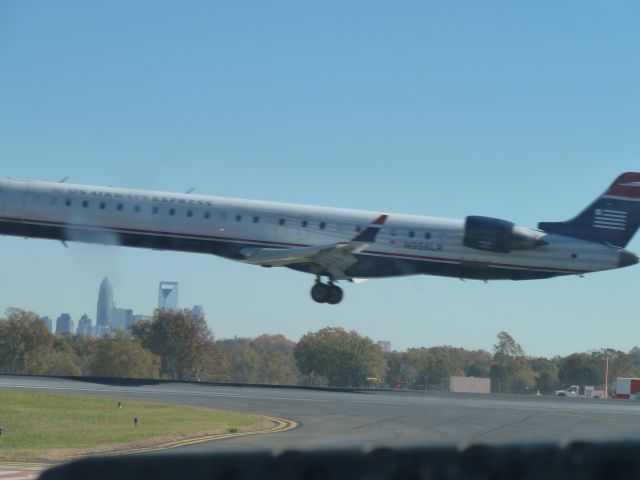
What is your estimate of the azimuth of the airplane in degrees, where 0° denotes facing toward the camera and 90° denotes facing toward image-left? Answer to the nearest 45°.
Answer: approximately 90°
